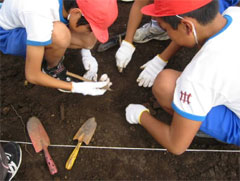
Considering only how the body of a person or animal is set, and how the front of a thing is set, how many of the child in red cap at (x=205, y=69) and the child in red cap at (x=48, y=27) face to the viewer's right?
1

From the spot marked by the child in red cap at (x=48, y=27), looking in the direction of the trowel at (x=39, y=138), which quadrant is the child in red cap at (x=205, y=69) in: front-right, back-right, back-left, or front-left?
front-left

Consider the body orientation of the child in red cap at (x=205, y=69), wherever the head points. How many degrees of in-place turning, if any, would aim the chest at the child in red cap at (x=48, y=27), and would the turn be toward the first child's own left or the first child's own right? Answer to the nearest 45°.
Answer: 0° — they already face them

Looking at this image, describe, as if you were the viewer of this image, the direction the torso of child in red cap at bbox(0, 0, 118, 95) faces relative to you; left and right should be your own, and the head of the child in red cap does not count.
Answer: facing to the right of the viewer

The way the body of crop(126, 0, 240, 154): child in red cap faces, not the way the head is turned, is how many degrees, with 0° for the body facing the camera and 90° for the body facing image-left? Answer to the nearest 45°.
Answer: approximately 90°

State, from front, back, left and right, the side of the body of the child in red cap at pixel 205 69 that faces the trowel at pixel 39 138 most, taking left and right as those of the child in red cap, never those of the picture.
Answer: front
